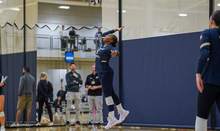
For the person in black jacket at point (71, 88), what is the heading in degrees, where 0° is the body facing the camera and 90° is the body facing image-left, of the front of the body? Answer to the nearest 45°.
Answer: approximately 0°

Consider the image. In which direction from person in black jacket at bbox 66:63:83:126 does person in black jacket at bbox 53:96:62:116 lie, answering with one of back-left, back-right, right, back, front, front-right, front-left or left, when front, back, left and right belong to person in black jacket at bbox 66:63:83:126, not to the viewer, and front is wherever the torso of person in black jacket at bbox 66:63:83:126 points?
back-right

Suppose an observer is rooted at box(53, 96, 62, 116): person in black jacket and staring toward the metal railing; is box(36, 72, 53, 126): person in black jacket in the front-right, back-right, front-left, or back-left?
back-left

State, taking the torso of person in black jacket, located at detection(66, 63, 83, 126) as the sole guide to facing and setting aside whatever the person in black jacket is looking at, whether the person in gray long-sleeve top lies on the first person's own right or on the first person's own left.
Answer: on the first person's own right
